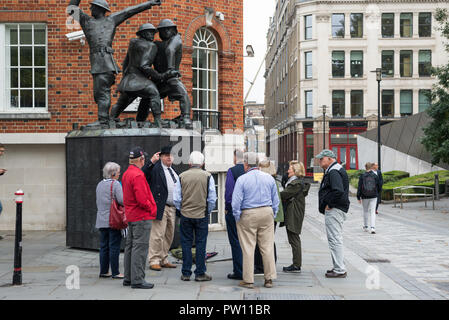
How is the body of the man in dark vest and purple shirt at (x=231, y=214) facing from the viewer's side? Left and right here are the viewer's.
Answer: facing away from the viewer and to the left of the viewer

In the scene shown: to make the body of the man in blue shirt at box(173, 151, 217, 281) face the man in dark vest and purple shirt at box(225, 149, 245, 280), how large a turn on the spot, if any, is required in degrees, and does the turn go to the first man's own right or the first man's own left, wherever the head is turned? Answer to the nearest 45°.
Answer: approximately 45° to the first man's own right

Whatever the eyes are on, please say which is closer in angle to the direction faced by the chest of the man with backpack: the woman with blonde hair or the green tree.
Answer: the green tree

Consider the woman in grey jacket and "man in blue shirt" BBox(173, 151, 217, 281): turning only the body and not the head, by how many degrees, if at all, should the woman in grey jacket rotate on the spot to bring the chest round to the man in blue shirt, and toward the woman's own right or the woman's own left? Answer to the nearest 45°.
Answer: approximately 45° to the woman's own right

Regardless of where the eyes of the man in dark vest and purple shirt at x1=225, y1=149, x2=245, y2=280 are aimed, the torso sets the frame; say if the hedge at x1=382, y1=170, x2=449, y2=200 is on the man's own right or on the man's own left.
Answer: on the man's own right

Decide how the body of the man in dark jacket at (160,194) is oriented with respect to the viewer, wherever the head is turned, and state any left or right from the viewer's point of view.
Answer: facing the viewer and to the right of the viewer

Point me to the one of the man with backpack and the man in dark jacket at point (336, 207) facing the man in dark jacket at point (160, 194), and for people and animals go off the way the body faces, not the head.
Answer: the man in dark jacket at point (336, 207)

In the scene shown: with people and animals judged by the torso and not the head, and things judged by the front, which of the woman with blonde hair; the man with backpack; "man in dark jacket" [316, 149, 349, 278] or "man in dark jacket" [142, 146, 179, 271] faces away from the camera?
the man with backpack

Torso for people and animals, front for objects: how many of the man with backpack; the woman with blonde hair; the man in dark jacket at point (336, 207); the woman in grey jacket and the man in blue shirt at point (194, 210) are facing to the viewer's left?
2

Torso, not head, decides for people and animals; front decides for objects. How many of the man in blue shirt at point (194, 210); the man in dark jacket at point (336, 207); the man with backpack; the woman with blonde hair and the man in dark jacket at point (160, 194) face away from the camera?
2

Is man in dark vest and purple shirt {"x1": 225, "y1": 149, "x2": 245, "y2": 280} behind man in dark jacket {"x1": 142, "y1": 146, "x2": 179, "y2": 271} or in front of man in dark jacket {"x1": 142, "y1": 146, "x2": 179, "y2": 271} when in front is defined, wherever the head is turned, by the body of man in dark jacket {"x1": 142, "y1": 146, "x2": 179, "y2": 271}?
in front

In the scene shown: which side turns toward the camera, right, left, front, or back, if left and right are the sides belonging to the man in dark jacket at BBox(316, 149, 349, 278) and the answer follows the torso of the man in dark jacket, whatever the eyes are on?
left

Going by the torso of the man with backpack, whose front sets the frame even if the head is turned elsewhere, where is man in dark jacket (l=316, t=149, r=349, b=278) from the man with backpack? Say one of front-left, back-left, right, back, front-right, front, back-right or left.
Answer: back

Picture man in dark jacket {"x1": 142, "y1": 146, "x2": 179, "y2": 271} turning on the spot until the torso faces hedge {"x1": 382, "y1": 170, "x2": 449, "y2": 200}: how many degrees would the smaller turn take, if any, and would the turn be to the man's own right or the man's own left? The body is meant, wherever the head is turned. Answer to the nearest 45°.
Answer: approximately 90° to the man's own left

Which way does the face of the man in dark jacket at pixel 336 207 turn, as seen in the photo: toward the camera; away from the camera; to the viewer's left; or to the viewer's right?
to the viewer's left
